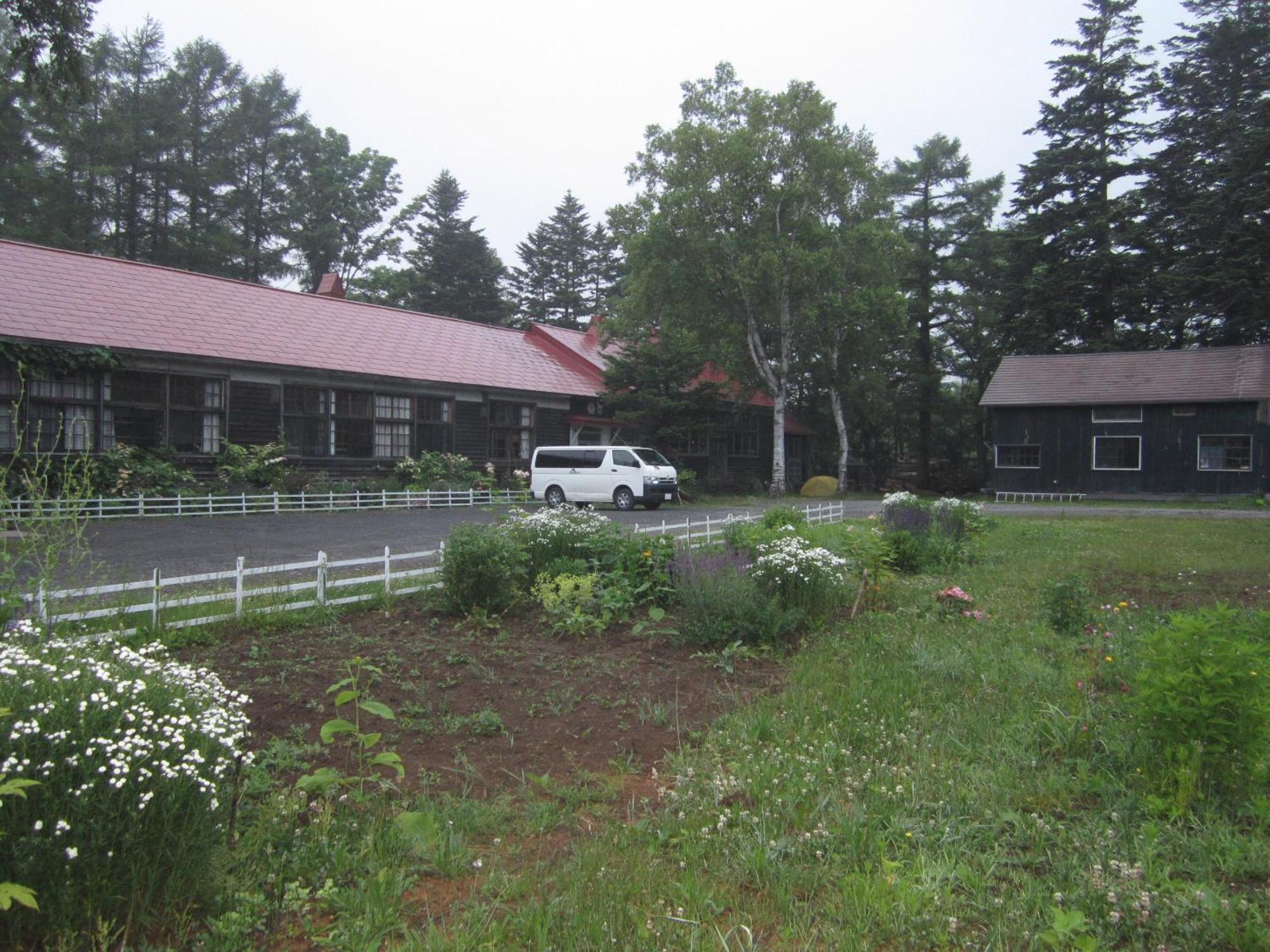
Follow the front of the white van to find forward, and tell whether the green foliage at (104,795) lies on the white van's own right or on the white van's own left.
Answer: on the white van's own right

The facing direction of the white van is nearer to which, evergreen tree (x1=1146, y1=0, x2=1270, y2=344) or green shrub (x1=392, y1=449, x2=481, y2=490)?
the evergreen tree

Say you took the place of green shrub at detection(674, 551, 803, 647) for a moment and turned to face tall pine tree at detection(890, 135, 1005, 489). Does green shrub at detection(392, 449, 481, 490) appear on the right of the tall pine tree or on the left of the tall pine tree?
left

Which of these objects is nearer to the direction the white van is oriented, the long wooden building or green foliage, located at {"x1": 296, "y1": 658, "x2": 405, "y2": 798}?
the green foliage

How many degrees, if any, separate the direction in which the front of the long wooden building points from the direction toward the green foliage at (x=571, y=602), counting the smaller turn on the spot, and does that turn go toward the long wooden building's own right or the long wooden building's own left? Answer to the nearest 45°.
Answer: approximately 45° to the long wooden building's own right

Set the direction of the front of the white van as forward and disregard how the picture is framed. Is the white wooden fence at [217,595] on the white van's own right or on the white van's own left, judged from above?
on the white van's own right

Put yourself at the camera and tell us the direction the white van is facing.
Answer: facing the viewer and to the right of the viewer

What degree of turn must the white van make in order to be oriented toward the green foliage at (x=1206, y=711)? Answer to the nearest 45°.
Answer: approximately 45° to its right

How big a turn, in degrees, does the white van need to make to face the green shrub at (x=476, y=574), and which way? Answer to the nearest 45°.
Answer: approximately 45° to its right

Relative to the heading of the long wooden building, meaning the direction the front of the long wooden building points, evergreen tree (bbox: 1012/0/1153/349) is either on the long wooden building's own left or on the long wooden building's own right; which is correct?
on the long wooden building's own left

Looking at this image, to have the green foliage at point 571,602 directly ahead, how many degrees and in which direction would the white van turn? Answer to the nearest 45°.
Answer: approximately 45° to its right

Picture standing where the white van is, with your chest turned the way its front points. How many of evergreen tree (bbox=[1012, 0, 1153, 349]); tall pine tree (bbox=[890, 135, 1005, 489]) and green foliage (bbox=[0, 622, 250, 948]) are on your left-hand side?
2

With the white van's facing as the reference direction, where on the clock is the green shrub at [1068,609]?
The green shrub is roughly at 1 o'clock from the white van.

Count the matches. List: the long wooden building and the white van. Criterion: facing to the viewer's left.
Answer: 0
